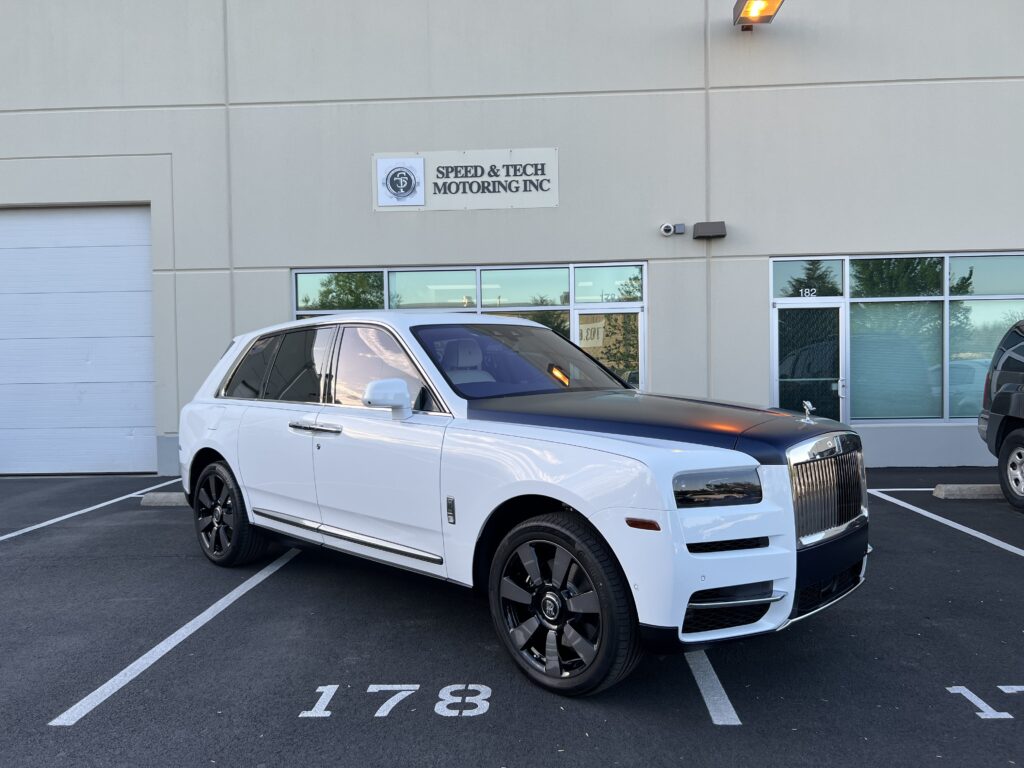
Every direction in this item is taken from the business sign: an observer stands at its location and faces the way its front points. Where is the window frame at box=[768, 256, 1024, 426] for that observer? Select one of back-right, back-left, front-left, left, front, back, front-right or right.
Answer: left

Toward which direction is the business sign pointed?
toward the camera

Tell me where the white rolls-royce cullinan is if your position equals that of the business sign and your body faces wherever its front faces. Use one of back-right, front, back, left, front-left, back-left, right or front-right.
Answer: front

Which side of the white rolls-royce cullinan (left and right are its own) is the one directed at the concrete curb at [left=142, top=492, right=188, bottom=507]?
back

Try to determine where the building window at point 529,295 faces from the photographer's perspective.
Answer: facing the viewer

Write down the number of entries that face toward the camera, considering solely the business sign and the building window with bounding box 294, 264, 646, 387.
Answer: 2

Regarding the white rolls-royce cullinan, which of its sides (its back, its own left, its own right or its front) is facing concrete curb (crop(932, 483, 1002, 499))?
left

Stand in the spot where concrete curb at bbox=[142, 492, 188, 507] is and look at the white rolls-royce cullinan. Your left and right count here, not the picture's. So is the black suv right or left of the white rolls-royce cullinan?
left
